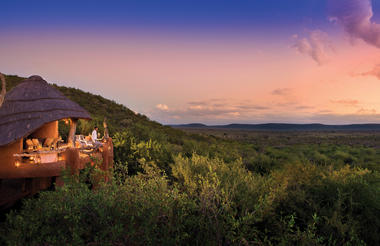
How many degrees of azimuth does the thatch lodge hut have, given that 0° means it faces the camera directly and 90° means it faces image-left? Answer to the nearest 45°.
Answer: approximately 315°
